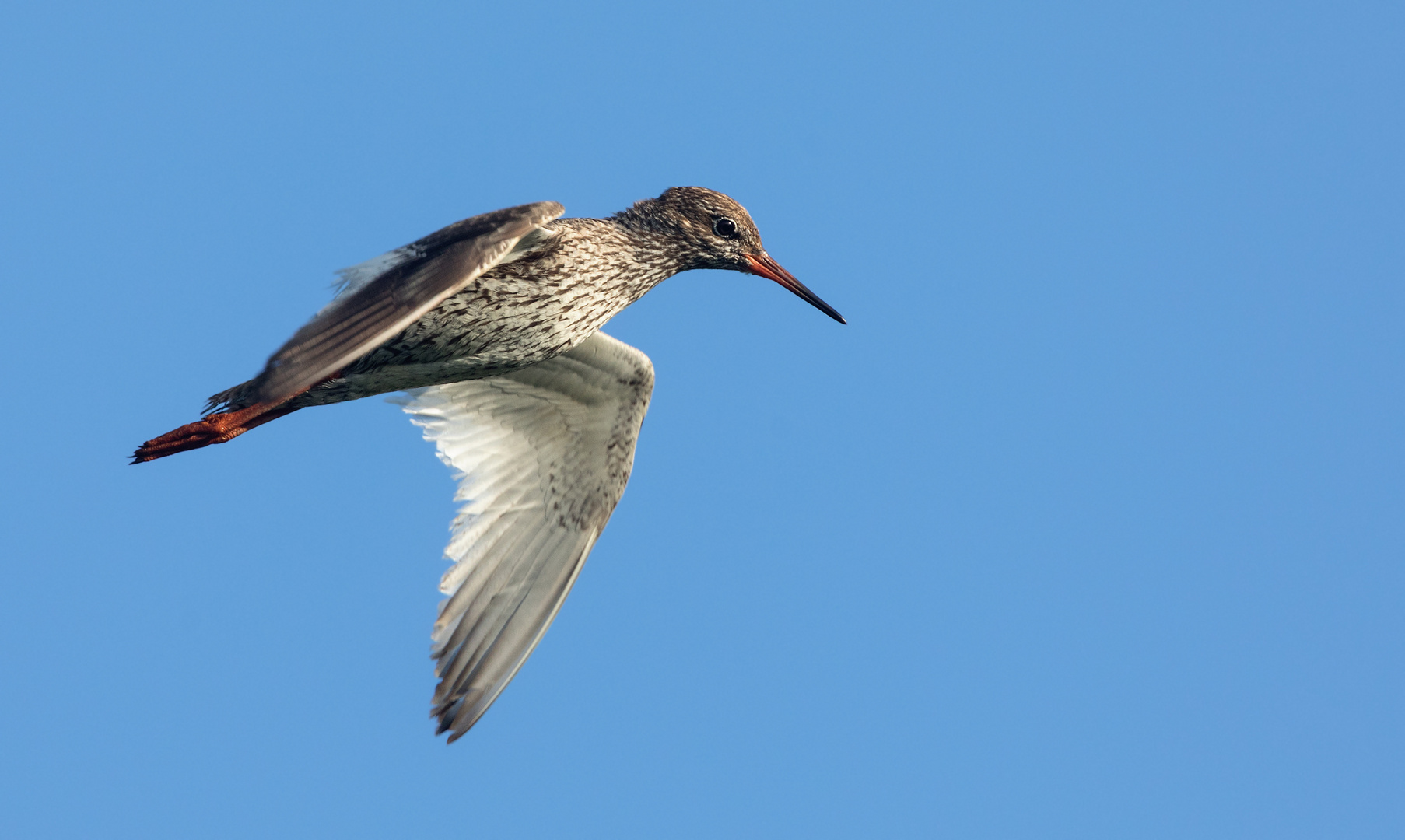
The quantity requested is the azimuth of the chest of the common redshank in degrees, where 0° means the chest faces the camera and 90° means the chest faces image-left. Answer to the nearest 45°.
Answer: approximately 270°
